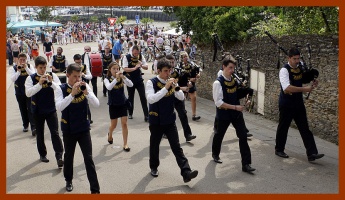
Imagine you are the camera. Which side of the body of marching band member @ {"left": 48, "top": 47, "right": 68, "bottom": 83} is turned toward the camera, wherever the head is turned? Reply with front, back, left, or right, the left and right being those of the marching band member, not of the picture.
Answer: front

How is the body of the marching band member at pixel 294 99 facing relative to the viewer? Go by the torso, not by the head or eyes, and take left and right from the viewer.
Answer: facing the viewer and to the right of the viewer

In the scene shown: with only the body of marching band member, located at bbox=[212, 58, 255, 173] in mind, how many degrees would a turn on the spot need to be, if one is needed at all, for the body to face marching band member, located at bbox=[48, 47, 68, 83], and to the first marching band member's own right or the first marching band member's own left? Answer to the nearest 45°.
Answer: approximately 180°

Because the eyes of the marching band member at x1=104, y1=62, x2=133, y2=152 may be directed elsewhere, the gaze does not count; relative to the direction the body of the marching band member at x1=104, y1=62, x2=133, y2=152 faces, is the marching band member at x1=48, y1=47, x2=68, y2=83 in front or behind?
behind

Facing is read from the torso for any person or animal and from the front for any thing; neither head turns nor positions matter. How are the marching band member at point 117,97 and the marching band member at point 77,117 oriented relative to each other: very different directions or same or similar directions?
same or similar directions

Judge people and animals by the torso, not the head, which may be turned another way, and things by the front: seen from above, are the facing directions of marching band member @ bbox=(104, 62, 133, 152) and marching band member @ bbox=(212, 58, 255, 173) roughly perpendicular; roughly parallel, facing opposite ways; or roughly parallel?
roughly parallel

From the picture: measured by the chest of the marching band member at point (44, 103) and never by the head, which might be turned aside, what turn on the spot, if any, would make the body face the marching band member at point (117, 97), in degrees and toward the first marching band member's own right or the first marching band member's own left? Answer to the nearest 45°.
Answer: approximately 90° to the first marching band member's own left

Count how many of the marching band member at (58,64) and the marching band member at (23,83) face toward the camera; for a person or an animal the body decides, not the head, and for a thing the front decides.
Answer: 2

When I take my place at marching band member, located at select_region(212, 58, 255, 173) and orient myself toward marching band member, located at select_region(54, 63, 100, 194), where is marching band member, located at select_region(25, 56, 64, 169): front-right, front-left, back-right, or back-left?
front-right

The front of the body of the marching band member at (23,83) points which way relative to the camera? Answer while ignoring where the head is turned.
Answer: toward the camera

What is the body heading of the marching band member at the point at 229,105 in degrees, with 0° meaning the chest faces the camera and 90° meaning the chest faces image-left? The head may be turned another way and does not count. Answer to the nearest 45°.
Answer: approximately 315°

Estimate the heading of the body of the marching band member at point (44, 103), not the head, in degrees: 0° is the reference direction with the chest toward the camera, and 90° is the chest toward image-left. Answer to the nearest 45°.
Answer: approximately 315°

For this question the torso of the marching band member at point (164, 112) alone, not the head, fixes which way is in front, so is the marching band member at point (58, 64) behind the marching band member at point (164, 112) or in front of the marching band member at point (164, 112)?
behind

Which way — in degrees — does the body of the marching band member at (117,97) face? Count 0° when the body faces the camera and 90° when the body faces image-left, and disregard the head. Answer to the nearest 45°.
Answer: approximately 315°
